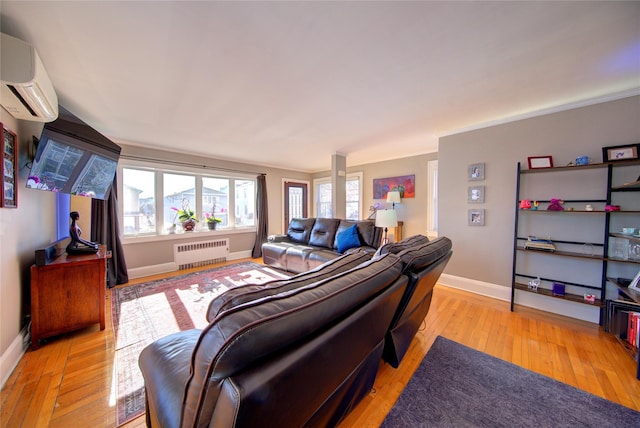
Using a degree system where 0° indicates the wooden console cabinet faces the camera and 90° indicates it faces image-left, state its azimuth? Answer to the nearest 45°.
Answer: approximately 270°

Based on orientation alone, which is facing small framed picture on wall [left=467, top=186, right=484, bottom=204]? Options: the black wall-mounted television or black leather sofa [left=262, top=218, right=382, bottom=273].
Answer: the black wall-mounted television

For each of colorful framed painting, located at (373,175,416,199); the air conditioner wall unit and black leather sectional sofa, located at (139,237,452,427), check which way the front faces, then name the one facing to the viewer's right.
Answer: the air conditioner wall unit

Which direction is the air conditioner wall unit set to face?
to the viewer's right

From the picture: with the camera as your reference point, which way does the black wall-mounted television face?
facing the viewer and to the right of the viewer

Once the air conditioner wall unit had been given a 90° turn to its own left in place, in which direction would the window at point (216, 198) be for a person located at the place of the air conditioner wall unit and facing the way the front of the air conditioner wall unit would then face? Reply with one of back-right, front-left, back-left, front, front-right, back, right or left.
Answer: front-right

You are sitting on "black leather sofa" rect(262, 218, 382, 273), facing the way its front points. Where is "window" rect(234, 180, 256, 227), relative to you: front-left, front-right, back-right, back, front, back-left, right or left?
right

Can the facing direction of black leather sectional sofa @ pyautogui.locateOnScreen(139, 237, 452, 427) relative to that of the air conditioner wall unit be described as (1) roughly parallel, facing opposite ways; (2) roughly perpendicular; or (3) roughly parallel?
roughly perpendicular

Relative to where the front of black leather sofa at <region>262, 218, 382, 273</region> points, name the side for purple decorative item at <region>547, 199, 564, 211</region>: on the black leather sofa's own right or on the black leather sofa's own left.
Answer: on the black leather sofa's own left

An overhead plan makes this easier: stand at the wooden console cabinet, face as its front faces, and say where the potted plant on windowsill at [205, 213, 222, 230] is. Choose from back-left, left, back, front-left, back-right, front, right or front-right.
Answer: front-left

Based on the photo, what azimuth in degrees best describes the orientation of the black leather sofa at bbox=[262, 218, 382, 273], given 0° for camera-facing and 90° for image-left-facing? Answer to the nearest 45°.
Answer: approximately 45°

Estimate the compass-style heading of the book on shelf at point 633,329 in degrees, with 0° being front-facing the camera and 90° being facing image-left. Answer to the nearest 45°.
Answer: approximately 45°

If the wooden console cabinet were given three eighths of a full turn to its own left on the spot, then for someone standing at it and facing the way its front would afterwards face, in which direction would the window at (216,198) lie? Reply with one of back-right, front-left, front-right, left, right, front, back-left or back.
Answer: right

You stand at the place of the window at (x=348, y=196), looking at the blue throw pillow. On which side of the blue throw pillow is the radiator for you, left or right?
right

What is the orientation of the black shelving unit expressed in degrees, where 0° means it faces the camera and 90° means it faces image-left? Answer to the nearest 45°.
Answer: approximately 45°
